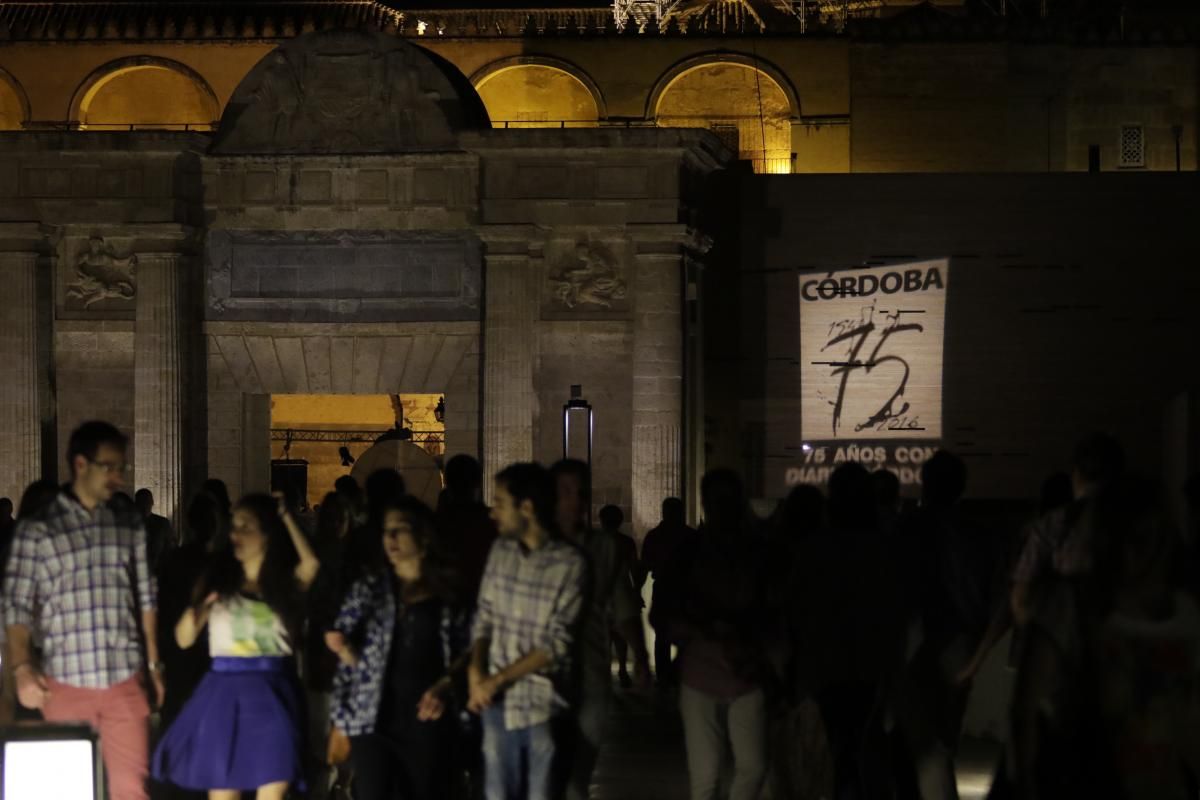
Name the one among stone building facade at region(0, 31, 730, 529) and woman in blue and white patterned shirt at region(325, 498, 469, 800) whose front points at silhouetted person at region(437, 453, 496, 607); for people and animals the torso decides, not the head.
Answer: the stone building facade

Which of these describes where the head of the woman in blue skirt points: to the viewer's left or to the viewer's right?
to the viewer's left

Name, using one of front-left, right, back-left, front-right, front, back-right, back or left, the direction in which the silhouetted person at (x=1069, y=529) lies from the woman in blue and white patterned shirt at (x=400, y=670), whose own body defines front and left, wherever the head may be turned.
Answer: left

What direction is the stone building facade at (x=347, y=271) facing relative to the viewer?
toward the camera

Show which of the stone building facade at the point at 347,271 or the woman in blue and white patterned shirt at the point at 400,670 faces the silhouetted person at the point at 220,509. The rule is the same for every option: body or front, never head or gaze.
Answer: the stone building facade

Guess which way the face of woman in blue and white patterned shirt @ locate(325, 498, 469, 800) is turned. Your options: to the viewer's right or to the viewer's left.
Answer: to the viewer's left

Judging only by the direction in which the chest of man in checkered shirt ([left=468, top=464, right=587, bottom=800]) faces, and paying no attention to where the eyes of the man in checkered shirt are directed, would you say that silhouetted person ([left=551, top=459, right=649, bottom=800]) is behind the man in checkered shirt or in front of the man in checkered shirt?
behind

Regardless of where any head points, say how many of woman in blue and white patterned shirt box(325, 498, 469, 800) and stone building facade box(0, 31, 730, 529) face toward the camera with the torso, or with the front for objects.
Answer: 2

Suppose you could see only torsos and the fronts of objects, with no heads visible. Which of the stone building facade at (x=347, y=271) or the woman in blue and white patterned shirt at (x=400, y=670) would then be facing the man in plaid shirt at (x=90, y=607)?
the stone building facade

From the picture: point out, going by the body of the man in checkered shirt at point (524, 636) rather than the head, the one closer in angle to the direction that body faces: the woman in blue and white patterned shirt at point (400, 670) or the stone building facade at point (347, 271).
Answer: the woman in blue and white patterned shirt

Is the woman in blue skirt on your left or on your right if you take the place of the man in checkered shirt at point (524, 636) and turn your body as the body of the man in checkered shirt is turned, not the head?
on your right

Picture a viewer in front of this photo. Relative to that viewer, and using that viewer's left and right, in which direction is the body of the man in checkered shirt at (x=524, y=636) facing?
facing the viewer and to the left of the viewer
